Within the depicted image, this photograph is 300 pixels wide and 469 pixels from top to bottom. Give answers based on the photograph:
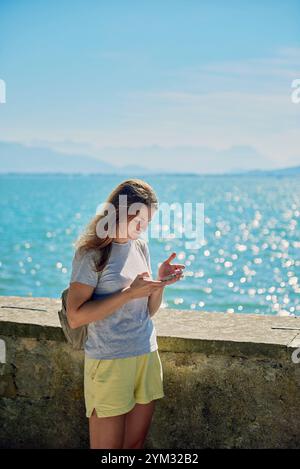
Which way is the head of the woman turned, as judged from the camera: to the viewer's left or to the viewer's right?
to the viewer's right

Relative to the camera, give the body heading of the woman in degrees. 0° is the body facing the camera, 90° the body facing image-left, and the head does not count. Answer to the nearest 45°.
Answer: approximately 315°
